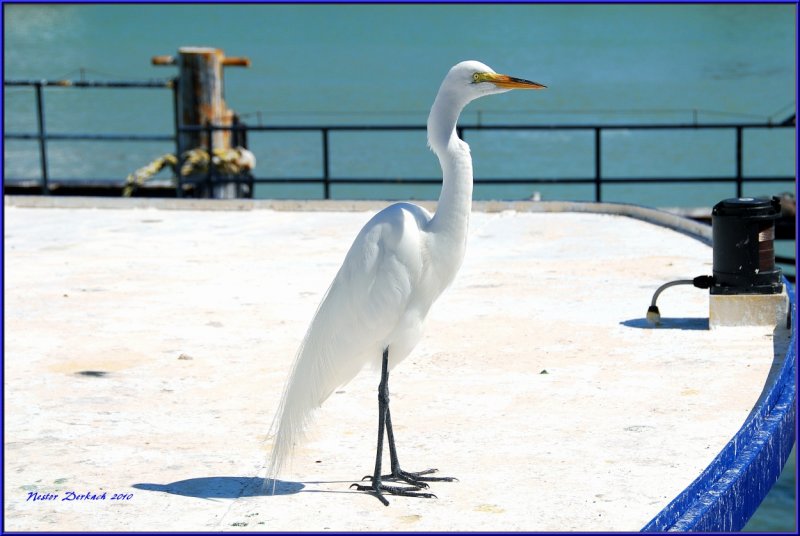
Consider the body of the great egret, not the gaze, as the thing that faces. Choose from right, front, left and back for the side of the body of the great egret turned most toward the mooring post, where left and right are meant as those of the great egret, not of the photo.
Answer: left

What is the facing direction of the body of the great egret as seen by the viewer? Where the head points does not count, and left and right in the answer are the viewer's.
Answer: facing to the right of the viewer
